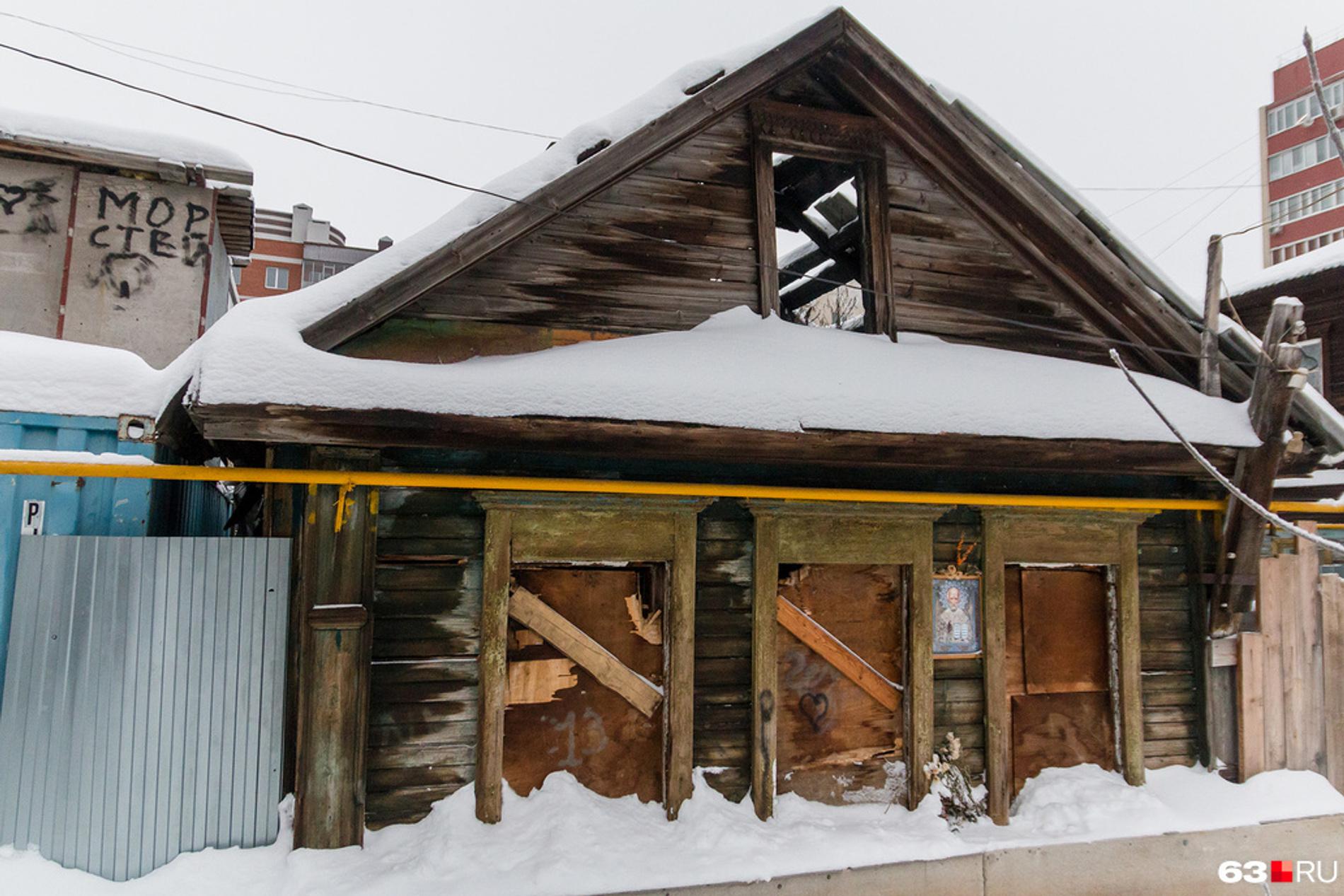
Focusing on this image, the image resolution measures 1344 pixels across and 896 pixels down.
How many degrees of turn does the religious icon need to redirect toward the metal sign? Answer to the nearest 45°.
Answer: approximately 45° to its right

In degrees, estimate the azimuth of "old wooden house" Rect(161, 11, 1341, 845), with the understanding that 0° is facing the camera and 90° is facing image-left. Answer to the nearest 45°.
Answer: approximately 0°

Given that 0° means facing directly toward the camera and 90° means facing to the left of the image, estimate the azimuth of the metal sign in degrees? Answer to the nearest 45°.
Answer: approximately 0°

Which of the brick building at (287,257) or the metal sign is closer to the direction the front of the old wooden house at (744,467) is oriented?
the metal sign

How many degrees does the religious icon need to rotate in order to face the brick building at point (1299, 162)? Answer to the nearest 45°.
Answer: approximately 180°

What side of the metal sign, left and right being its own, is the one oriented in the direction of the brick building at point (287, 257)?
back

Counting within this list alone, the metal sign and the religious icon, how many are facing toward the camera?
2

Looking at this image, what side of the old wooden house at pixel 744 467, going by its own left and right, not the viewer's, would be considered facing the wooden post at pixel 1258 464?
left

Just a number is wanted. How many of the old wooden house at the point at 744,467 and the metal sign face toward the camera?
2

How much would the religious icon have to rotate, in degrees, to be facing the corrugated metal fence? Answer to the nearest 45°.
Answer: approximately 45° to its right

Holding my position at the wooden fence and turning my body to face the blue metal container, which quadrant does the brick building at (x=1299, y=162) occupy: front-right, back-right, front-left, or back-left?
back-right

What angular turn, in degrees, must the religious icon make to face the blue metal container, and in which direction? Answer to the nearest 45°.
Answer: approximately 45° to its right

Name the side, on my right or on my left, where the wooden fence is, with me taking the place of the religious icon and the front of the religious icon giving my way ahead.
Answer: on my left
